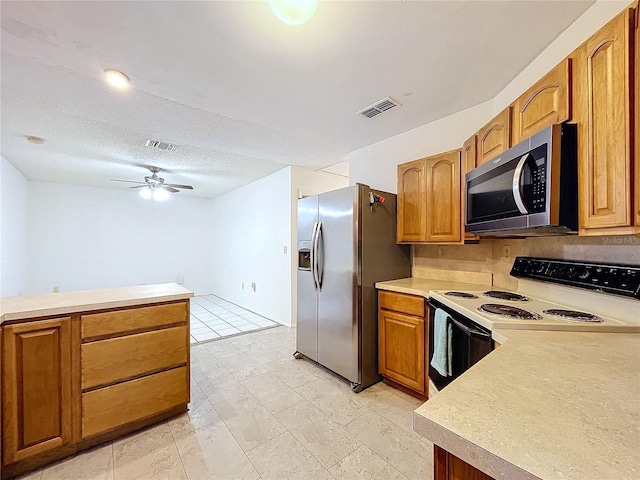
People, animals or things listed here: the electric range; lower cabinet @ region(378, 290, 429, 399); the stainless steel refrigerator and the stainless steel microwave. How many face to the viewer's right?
0

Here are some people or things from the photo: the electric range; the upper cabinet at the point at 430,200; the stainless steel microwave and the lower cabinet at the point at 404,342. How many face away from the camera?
0

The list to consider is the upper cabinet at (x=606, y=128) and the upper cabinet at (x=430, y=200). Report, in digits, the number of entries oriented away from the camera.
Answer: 0

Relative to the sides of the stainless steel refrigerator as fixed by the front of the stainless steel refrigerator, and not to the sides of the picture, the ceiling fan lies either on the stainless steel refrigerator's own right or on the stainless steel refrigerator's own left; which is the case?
on the stainless steel refrigerator's own right

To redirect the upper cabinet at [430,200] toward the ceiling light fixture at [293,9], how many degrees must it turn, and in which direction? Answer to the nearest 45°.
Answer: approximately 45° to its left

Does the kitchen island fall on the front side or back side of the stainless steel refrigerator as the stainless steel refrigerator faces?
on the front side

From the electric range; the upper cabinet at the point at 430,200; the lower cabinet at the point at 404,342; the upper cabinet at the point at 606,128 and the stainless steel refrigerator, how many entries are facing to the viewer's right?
0

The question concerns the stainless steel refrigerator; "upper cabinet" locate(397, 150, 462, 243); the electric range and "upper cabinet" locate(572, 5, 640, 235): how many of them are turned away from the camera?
0

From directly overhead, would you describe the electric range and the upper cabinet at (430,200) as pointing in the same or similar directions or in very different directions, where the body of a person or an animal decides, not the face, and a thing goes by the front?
same or similar directions

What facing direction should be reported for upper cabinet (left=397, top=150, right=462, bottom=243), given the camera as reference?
facing the viewer and to the left of the viewer
